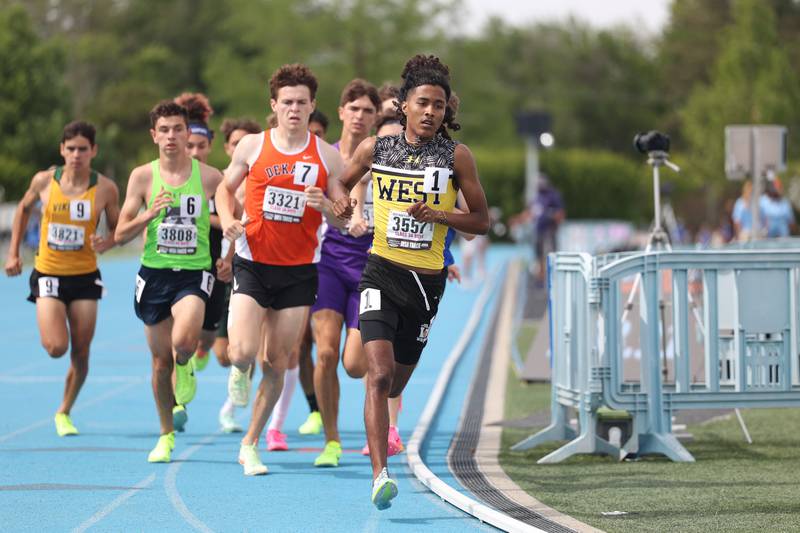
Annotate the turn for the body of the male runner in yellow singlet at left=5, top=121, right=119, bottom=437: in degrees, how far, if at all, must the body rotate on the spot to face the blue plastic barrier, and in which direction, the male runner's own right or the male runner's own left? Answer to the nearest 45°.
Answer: approximately 45° to the male runner's own left

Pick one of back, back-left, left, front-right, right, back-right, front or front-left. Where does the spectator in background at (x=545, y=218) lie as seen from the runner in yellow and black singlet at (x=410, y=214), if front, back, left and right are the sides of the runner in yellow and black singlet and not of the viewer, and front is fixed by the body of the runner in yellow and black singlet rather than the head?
back

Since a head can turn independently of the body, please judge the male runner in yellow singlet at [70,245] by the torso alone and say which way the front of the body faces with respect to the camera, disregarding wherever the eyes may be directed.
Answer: toward the camera

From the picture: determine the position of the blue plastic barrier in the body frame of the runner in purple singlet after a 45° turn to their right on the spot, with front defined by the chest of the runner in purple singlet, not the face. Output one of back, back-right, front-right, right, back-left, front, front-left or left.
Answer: back-left

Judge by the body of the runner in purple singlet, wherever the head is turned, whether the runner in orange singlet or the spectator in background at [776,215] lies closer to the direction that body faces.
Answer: the runner in orange singlet

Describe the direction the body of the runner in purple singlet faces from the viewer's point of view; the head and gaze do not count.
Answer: toward the camera

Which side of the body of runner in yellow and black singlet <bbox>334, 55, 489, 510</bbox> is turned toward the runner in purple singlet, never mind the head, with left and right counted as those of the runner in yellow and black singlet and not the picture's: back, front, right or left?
back

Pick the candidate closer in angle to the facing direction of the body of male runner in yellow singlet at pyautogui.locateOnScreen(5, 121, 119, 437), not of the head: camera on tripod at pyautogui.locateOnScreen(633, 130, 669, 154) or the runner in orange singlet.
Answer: the runner in orange singlet

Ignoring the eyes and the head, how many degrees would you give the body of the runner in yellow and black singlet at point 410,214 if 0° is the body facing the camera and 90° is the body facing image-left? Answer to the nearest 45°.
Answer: approximately 0°

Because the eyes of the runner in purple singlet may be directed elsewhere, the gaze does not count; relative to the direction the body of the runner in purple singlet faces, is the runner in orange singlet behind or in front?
in front

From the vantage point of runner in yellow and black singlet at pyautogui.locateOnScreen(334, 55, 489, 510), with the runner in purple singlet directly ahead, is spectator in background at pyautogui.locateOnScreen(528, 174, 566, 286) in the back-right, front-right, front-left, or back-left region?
front-right
